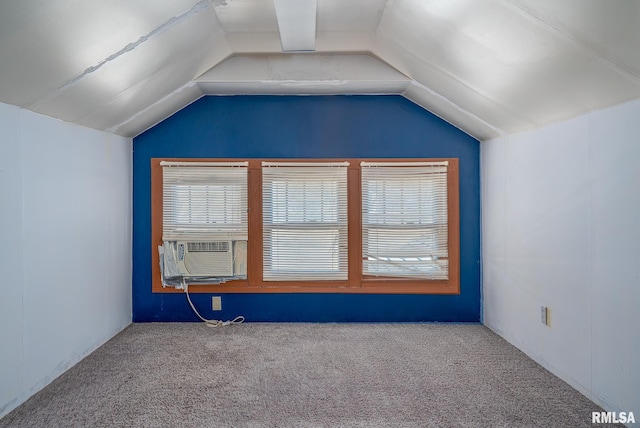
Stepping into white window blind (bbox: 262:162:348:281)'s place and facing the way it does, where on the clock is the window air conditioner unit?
The window air conditioner unit is roughly at 3 o'clock from the white window blind.

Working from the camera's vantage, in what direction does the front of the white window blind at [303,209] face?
facing the viewer

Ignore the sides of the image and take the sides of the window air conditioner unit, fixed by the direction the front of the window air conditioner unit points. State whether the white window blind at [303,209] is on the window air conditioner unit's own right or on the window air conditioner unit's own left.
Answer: on the window air conditioner unit's own left

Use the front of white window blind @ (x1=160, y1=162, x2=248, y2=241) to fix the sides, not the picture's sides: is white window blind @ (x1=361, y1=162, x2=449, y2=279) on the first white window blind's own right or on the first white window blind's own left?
on the first white window blind's own left

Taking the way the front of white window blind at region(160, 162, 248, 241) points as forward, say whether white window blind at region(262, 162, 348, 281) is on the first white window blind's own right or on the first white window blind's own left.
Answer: on the first white window blind's own left

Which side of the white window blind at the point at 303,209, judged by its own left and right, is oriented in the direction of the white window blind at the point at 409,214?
left

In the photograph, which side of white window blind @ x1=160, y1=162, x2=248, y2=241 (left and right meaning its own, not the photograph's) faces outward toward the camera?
front

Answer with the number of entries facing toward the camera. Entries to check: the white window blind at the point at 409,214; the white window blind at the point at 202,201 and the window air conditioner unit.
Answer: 3

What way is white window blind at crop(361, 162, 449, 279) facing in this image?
toward the camera

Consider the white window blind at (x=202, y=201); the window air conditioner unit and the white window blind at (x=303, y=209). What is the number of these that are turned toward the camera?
3

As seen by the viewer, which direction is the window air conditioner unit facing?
toward the camera
